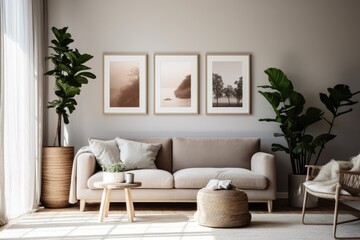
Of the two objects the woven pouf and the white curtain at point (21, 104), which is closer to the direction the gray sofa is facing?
the woven pouf

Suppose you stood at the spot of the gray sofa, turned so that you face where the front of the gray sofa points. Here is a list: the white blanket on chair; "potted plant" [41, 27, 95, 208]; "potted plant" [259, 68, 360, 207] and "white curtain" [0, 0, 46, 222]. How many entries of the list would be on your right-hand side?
2

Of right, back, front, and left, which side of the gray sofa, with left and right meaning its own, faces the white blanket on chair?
left

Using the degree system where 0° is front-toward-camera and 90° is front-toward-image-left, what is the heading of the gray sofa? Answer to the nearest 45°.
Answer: approximately 0°

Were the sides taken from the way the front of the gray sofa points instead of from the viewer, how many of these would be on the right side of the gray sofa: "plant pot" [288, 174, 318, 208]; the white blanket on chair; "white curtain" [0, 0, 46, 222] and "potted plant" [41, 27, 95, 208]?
2

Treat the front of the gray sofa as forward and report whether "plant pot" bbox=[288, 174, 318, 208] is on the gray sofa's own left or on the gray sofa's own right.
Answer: on the gray sofa's own left
